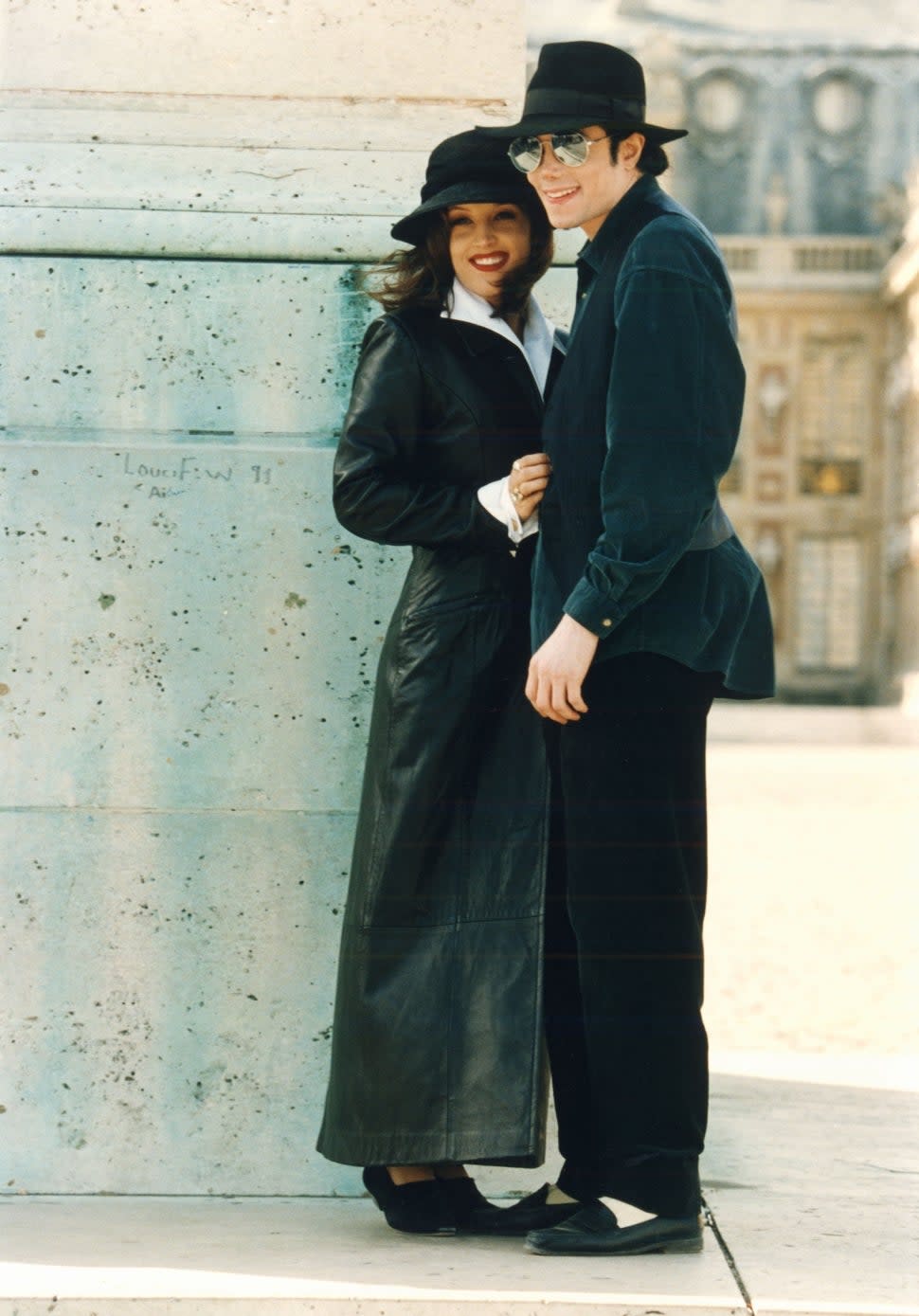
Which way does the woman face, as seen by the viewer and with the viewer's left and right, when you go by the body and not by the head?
facing the viewer and to the right of the viewer

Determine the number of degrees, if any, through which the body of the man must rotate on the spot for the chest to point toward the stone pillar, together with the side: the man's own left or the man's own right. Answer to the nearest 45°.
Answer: approximately 45° to the man's own right

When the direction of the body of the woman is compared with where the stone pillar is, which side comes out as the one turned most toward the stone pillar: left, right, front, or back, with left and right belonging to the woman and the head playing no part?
back
